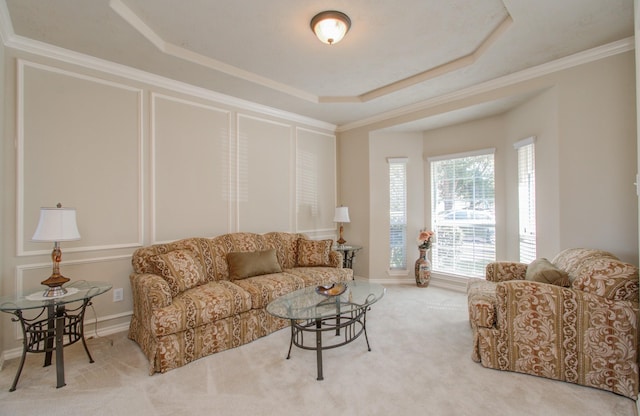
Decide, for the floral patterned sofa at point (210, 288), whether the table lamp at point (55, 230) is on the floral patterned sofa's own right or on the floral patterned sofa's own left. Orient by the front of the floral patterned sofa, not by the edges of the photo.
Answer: on the floral patterned sofa's own right

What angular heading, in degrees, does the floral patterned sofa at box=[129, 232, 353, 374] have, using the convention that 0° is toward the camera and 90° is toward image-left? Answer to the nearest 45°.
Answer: approximately 315°

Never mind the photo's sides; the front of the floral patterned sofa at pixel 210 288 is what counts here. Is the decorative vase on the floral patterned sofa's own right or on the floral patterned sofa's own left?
on the floral patterned sofa's own left

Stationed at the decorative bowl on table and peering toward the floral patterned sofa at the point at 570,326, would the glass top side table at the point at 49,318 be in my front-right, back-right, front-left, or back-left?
back-right

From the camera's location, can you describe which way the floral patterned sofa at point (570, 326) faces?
facing to the left of the viewer

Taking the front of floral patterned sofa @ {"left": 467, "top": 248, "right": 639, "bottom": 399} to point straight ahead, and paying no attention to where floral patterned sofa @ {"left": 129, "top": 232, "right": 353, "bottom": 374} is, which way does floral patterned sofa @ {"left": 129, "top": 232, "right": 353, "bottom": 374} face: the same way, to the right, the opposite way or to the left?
the opposite way

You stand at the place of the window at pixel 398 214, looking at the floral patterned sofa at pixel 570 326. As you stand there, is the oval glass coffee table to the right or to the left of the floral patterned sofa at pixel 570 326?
right
